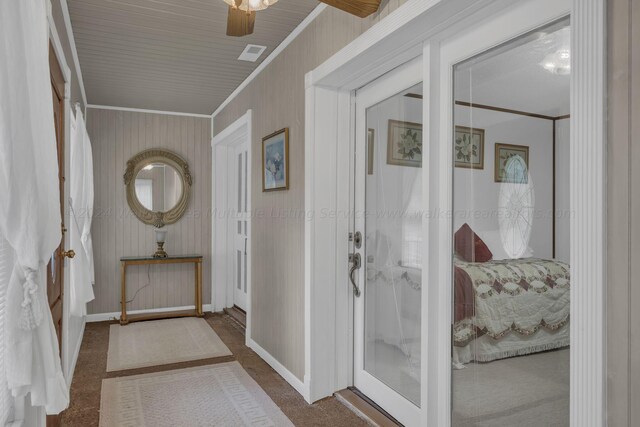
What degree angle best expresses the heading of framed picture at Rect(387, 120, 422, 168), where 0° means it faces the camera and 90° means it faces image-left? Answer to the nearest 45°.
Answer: approximately 315°

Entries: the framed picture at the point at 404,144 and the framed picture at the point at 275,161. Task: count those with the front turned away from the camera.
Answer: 0

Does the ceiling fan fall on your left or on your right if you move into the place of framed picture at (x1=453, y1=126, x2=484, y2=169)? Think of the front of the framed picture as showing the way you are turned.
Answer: on your right

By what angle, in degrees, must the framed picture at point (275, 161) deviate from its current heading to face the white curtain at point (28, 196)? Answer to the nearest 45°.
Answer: approximately 45° to its left

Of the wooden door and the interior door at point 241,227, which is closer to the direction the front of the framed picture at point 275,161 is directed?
the wooden door

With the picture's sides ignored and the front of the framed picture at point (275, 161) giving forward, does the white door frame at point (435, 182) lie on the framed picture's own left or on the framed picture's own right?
on the framed picture's own left

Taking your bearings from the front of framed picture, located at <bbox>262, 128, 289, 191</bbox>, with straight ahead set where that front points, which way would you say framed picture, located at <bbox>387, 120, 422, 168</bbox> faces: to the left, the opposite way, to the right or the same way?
to the left

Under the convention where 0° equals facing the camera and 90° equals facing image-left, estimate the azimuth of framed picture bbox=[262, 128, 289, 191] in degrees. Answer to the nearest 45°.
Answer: approximately 45°

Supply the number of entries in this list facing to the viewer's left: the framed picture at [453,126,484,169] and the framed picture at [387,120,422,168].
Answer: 0

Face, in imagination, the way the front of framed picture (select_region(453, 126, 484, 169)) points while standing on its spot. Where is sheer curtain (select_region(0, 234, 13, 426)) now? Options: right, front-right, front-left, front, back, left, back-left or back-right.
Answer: right

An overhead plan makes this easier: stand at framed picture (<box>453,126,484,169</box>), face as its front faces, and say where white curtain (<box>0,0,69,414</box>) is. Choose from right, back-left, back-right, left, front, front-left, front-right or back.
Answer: right
